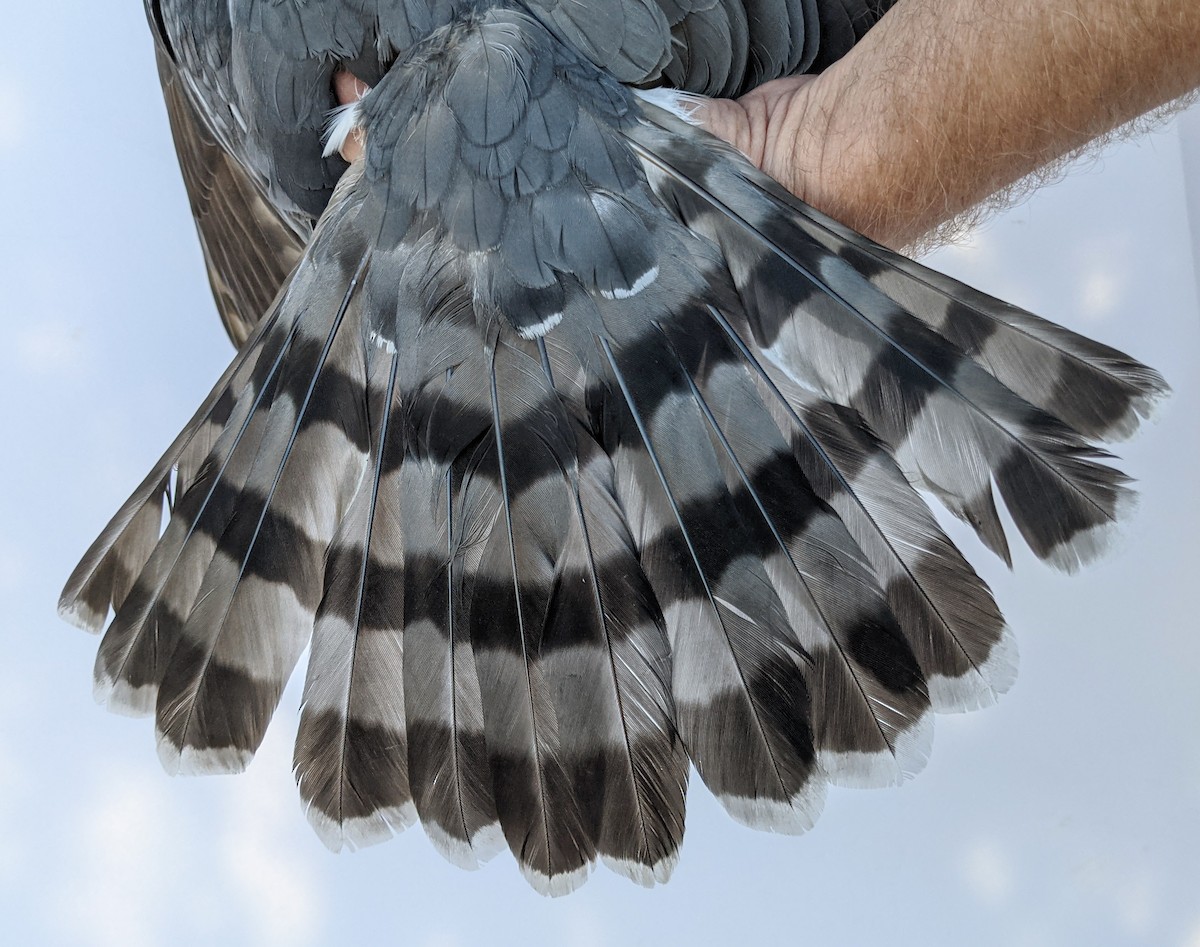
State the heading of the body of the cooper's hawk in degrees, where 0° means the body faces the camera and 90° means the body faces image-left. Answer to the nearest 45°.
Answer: approximately 180°
